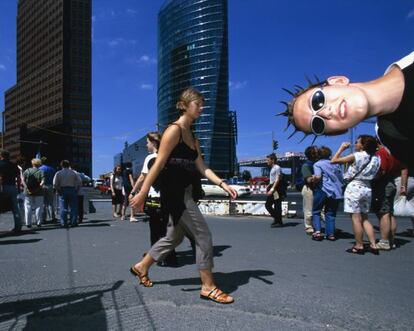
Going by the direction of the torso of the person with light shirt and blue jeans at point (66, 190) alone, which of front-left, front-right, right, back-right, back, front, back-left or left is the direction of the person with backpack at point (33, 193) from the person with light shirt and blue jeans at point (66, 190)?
left

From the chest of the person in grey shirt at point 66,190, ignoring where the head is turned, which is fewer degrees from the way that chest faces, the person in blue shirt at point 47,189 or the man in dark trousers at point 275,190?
the person in blue shirt

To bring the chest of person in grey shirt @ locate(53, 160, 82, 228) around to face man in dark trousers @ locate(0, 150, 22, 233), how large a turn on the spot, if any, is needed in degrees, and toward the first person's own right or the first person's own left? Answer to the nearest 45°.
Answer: approximately 135° to the first person's own left

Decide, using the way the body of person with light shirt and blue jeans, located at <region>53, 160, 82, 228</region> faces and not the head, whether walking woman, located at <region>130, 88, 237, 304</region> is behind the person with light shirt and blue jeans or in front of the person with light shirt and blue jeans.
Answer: behind

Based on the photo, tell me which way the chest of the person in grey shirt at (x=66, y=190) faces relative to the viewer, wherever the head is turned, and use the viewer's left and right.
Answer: facing away from the viewer

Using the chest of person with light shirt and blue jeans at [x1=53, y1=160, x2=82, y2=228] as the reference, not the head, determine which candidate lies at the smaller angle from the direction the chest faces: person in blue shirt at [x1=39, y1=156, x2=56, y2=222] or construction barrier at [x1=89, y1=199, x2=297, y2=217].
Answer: the person in blue shirt

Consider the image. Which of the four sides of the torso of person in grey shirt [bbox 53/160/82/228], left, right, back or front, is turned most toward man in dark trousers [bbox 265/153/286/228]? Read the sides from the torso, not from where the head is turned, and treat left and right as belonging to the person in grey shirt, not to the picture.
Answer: right
